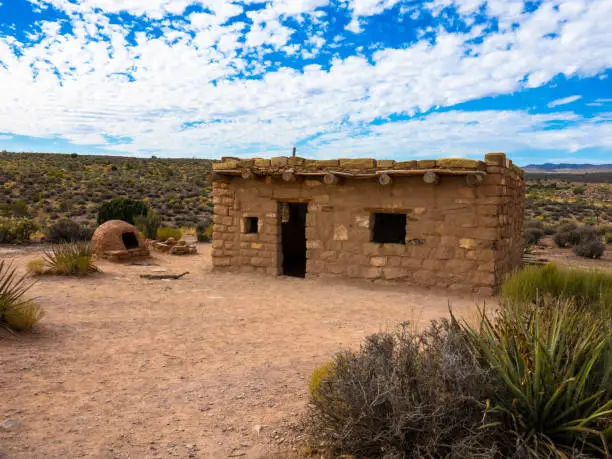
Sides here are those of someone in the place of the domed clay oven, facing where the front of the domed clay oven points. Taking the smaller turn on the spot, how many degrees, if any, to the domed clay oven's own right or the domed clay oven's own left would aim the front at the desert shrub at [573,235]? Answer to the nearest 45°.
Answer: approximately 45° to the domed clay oven's own left

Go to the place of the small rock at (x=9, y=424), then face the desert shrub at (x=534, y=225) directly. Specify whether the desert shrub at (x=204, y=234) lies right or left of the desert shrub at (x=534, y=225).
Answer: left

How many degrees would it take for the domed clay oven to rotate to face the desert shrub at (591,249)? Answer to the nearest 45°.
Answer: approximately 45° to its left

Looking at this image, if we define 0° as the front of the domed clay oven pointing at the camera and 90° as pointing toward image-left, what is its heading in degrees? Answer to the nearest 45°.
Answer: approximately 315°

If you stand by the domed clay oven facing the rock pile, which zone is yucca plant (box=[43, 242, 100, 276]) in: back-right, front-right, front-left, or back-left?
back-right

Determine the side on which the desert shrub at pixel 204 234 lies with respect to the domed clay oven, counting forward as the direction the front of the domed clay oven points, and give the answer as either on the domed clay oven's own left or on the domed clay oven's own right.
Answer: on the domed clay oven's own left

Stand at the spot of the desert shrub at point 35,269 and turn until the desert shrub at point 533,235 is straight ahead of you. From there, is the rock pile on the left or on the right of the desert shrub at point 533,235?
left

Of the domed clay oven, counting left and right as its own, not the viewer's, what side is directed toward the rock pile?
left

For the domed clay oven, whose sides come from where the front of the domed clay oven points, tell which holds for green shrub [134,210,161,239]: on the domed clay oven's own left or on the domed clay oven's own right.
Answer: on the domed clay oven's own left
